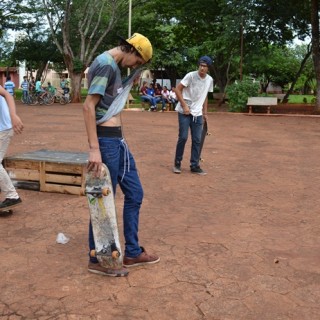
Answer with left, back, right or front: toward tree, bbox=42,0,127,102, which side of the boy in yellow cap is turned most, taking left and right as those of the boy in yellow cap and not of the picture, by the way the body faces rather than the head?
left

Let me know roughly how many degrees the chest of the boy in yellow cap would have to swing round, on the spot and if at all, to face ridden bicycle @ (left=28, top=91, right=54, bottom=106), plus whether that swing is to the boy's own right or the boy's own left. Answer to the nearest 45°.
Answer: approximately 90° to the boy's own left

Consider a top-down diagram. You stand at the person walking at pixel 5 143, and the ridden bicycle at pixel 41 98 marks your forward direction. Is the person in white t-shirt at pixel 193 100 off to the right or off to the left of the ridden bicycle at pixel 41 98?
right

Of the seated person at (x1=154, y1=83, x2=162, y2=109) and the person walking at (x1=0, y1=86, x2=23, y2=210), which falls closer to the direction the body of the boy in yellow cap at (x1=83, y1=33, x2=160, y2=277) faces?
the seated person

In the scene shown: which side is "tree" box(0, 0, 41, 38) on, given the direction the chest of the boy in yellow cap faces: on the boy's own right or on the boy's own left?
on the boy's own left

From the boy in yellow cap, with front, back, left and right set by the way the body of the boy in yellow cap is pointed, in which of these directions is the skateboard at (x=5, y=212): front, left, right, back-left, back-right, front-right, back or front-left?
back-left

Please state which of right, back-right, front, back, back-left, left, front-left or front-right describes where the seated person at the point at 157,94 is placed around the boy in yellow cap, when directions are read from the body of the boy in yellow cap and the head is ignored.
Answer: left

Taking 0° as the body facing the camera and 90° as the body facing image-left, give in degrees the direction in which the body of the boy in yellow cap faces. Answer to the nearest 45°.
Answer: approximately 270°

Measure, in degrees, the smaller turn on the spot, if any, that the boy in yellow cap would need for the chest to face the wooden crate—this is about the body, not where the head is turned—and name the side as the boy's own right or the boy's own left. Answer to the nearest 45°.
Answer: approximately 90° to the boy's own left
